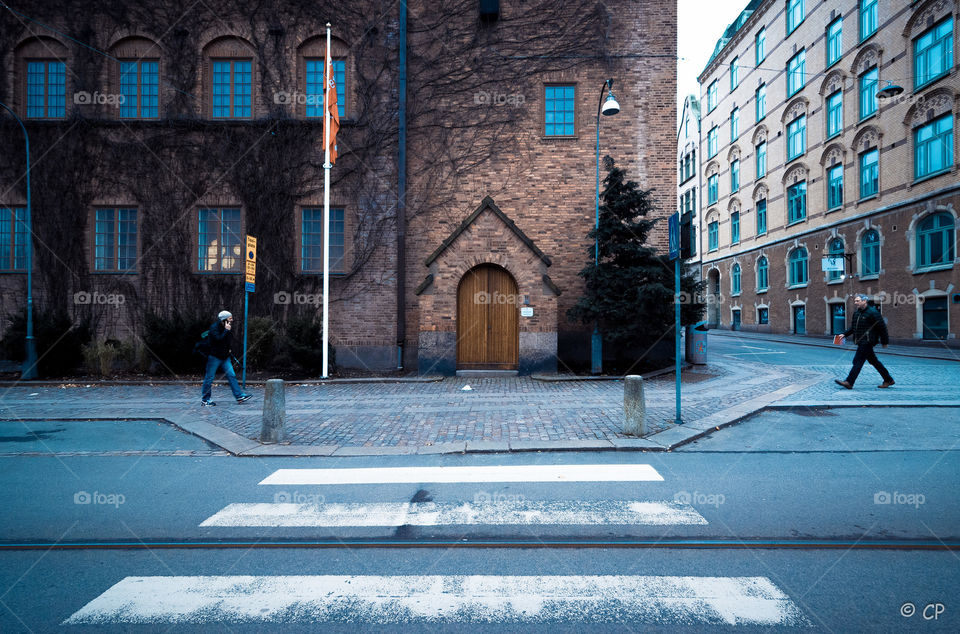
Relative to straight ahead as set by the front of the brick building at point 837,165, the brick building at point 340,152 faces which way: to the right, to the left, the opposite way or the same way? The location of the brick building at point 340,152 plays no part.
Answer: to the left

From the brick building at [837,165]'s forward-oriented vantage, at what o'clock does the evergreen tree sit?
The evergreen tree is roughly at 11 o'clock from the brick building.

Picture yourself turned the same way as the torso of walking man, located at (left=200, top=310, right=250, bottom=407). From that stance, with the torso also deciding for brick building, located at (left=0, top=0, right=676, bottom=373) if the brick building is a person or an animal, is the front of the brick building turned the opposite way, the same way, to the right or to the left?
to the right

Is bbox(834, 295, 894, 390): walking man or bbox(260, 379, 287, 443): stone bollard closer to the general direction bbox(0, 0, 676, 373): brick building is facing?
the stone bollard

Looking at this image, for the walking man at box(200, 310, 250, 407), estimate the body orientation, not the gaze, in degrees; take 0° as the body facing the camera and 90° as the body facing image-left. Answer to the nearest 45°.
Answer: approximately 270°

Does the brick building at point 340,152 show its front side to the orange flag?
yes

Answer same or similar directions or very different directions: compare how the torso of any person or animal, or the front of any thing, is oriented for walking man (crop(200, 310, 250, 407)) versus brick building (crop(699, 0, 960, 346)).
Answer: very different directions

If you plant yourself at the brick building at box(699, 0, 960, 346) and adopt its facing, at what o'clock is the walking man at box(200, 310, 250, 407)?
The walking man is roughly at 11 o'clock from the brick building.

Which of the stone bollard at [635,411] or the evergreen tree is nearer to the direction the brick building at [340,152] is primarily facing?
the stone bollard

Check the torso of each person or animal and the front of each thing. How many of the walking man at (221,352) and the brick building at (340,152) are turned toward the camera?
1

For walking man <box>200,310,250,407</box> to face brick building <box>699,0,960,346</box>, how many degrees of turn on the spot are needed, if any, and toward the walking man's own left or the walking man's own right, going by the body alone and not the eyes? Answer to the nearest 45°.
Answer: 0° — they already face it
